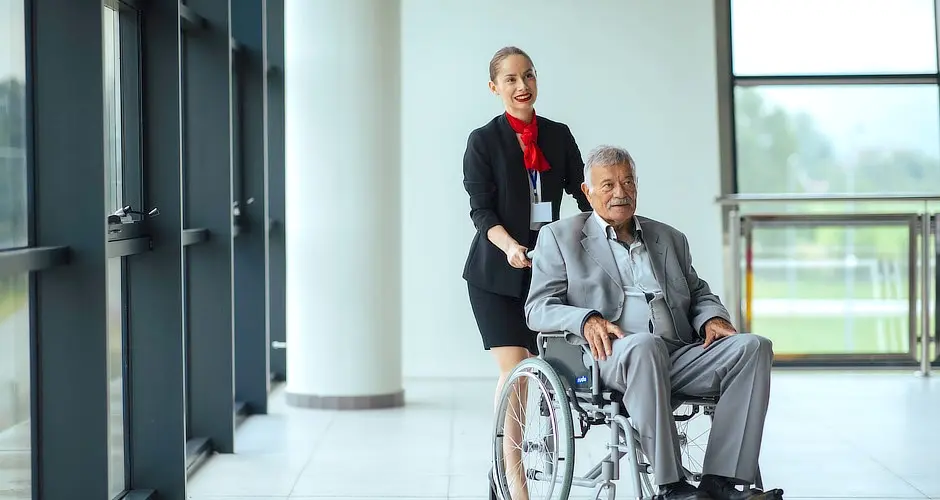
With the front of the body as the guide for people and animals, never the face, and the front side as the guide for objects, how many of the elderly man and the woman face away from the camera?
0

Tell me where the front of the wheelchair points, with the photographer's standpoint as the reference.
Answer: facing the viewer and to the right of the viewer

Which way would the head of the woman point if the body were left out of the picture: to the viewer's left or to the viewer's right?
to the viewer's right

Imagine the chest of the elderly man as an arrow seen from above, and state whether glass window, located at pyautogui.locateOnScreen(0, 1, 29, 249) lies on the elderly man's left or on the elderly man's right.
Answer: on the elderly man's right

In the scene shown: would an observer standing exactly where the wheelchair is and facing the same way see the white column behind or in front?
behind

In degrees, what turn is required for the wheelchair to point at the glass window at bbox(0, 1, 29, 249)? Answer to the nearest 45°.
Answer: approximately 135° to its right

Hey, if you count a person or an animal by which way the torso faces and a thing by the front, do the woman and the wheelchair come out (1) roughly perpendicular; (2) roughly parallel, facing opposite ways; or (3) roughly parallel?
roughly parallel

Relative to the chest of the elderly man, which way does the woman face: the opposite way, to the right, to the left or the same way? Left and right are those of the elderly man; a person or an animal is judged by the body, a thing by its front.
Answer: the same way

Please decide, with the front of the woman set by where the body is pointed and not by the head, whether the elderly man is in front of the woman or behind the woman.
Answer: in front

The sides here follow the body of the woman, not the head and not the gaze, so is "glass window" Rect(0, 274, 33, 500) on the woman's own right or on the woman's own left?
on the woman's own right

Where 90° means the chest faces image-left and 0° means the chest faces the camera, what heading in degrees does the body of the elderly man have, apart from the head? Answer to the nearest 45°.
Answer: approximately 315°

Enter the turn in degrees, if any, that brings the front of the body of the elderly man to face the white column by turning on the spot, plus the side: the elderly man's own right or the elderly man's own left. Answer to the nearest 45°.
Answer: approximately 180°
